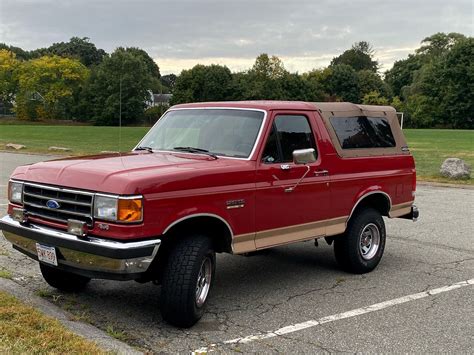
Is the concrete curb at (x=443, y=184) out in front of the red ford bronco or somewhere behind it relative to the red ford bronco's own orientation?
behind

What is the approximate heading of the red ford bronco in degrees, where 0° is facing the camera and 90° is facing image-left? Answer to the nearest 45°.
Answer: approximately 45°

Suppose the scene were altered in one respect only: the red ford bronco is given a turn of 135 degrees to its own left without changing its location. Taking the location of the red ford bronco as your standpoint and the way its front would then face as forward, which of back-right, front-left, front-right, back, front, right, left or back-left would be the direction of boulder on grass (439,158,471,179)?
front-left
